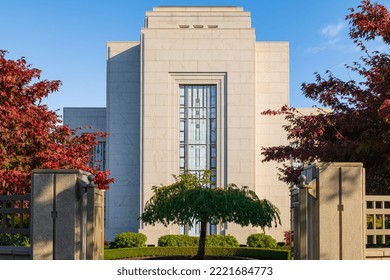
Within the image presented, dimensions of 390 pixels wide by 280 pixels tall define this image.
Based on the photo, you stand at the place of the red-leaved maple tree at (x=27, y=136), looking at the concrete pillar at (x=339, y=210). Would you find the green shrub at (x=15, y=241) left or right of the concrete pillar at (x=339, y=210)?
right

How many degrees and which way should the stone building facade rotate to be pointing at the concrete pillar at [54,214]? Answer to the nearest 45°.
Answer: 0° — it already faces it

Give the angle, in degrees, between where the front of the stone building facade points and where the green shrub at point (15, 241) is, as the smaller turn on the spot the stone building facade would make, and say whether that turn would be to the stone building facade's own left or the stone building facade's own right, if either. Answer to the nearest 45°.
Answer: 0° — it already faces it

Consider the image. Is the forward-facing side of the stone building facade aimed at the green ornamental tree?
yes

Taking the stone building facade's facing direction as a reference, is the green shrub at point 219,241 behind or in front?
in front

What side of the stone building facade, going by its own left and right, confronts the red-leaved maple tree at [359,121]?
front

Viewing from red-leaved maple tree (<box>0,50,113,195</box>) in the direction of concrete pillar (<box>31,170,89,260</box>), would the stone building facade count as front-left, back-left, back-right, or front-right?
back-left

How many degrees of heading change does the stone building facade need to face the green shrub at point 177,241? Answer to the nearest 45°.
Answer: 0° — it already faces it

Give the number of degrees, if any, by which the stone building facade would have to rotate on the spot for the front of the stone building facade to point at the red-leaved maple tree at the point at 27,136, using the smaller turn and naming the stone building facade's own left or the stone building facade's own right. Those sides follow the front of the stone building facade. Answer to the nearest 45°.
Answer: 0° — it already faces it

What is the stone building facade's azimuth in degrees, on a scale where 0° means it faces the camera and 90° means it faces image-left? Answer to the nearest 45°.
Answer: approximately 0°
